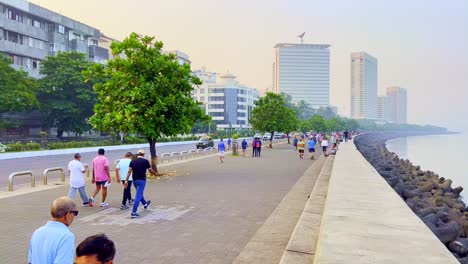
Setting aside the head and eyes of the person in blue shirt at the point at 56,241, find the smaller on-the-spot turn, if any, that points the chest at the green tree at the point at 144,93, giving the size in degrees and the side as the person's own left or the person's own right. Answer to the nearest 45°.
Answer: approximately 45° to the person's own left

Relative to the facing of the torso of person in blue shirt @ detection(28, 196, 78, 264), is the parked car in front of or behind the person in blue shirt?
in front

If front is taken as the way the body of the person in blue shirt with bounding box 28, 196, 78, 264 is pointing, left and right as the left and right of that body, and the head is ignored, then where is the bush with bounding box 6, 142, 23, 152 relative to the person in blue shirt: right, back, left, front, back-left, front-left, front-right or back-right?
front-left

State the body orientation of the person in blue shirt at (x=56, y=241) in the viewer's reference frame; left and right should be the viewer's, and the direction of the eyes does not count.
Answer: facing away from the viewer and to the right of the viewer

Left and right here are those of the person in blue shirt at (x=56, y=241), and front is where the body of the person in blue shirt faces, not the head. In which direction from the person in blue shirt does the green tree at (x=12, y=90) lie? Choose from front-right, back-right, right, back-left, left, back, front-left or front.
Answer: front-left

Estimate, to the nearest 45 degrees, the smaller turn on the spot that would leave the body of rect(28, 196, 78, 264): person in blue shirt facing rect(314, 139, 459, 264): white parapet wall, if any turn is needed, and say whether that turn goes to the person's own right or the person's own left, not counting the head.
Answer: approximately 45° to the person's own right
